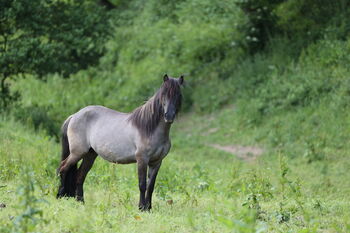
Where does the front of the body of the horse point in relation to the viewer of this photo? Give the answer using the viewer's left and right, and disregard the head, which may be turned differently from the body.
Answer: facing the viewer and to the right of the viewer
